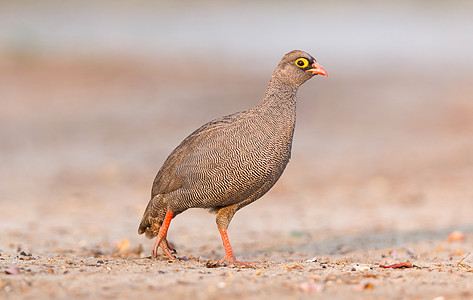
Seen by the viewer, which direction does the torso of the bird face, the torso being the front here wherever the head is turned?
to the viewer's right
